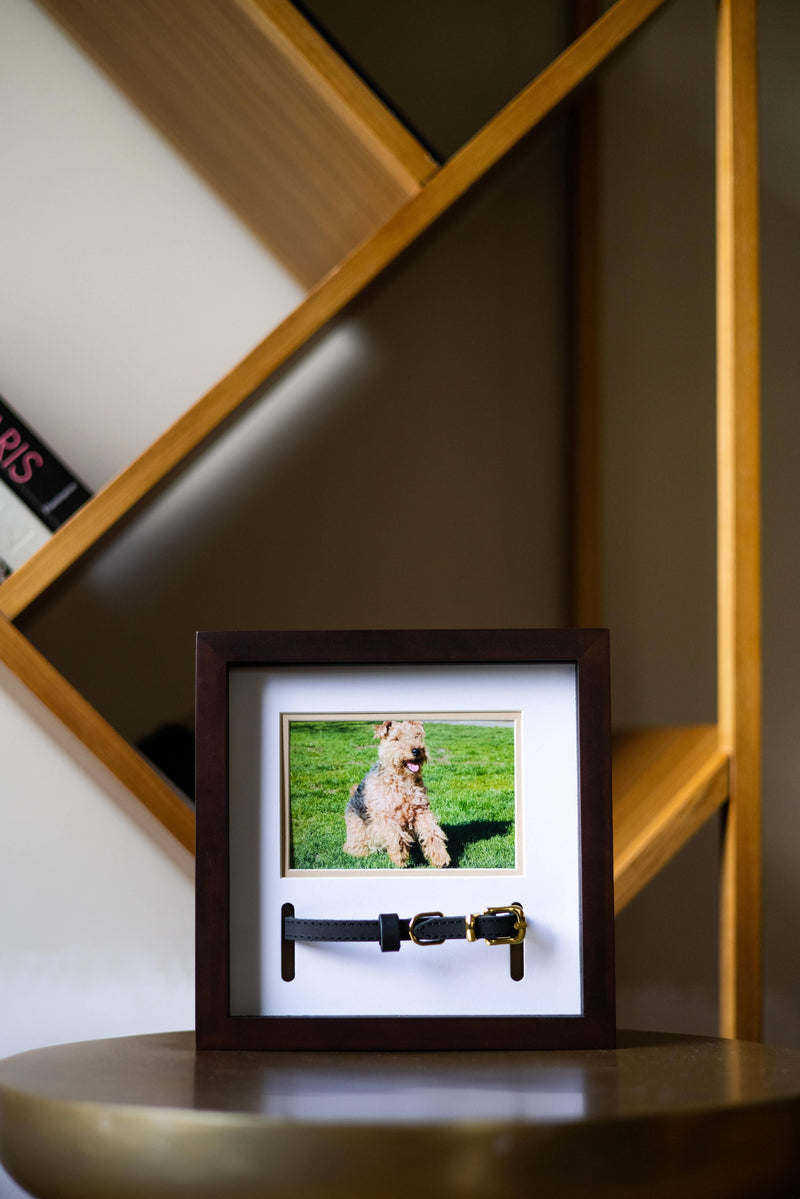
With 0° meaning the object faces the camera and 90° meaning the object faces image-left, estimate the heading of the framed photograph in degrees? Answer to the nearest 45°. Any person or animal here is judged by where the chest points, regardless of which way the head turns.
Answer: approximately 0°
